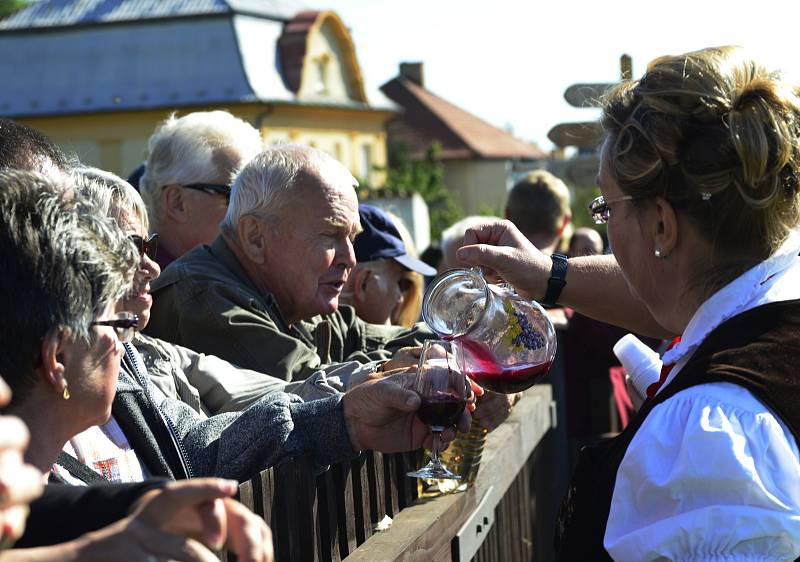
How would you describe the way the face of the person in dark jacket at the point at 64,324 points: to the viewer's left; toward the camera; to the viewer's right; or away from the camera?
to the viewer's right

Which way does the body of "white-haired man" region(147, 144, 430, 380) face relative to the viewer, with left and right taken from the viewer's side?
facing to the right of the viewer

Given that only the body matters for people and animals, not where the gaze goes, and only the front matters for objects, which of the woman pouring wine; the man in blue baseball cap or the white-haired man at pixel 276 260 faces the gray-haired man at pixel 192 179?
the woman pouring wine

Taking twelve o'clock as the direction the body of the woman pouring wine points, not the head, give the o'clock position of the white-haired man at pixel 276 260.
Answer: The white-haired man is roughly at 12 o'clock from the woman pouring wine.

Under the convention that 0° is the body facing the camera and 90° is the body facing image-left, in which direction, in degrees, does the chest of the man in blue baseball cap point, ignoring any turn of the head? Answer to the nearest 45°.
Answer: approximately 270°

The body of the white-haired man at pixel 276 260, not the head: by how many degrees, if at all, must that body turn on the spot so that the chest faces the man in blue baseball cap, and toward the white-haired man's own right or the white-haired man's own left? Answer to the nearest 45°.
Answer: approximately 90° to the white-haired man's own left

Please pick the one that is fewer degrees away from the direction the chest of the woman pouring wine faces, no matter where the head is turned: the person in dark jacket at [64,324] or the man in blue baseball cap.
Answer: the man in blue baseball cap

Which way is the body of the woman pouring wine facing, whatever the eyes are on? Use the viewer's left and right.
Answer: facing away from the viewer and to the left of the viewer

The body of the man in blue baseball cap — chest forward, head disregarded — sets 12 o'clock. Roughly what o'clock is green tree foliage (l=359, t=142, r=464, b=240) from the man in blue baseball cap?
The green tree foliage is roughly at 9 o'clock from the man in blue baseball cap.

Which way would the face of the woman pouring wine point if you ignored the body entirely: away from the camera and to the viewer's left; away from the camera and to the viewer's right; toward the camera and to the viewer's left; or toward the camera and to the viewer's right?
away from the camera and to the viewer's left

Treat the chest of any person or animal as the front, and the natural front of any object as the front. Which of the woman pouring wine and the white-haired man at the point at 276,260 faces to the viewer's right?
the white-haired man

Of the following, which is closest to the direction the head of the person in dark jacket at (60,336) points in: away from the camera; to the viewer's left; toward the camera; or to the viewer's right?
to the viewer's right
